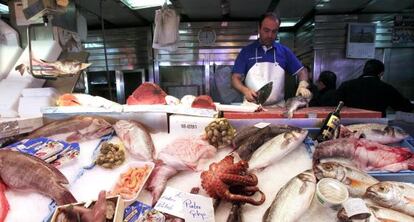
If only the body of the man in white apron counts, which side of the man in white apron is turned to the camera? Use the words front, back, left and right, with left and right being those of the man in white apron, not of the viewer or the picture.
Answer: front

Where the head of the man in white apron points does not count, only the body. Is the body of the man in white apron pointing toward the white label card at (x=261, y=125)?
yes

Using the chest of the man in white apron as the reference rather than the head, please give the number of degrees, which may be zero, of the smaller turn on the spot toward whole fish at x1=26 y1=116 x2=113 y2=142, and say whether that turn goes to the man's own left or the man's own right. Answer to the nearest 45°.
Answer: approximately 45° to the man's own right

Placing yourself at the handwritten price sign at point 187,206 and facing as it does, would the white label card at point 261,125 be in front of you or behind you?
behind

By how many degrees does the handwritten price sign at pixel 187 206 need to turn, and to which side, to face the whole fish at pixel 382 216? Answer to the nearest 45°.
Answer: approximately 90° to its left

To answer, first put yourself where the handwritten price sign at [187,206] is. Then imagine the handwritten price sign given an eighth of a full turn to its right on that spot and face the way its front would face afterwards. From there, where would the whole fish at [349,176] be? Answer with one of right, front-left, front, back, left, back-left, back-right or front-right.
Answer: back-left

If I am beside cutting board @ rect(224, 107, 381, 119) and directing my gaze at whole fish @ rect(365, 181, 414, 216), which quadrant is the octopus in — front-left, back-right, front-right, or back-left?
front-right

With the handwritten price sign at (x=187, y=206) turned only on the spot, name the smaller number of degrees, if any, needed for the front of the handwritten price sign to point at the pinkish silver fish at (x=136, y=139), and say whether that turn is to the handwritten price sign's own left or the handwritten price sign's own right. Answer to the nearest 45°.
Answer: approximately 135° to the handwritten price sign's own right

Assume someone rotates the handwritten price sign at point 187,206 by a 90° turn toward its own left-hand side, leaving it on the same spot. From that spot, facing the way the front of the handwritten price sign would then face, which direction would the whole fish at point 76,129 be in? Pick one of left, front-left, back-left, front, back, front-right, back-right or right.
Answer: back-left

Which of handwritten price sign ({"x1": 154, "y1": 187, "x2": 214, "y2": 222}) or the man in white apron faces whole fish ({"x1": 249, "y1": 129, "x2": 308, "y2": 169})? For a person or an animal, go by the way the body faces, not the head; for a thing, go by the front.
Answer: the man in white apron

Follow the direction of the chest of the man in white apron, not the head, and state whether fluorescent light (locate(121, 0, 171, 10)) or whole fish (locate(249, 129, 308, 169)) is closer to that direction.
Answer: the whole fish

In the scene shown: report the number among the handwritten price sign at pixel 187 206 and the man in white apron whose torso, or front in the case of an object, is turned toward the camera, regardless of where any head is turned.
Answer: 2
